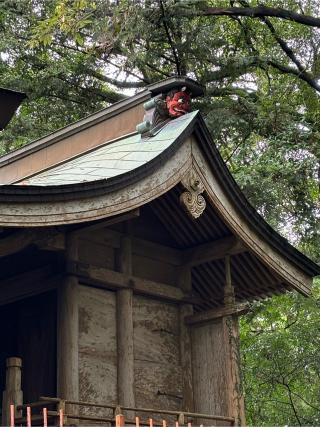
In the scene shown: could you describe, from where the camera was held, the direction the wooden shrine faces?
facing the viewer and to the left of the viewer
